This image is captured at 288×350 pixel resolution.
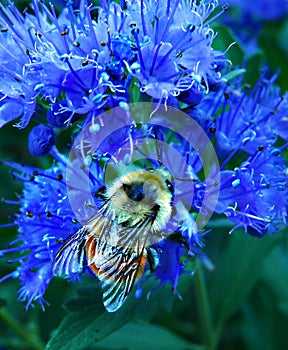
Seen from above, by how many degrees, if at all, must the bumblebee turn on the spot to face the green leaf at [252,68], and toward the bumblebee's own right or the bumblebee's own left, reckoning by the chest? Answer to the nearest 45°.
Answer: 0° — it already faces it

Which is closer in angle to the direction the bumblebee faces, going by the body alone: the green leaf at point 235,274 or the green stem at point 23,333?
the green leaf

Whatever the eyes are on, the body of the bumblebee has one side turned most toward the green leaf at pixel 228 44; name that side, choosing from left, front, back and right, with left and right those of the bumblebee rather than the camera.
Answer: front

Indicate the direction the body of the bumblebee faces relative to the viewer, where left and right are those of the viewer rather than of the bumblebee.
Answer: facing away from the viewer and to the right of the viewer
